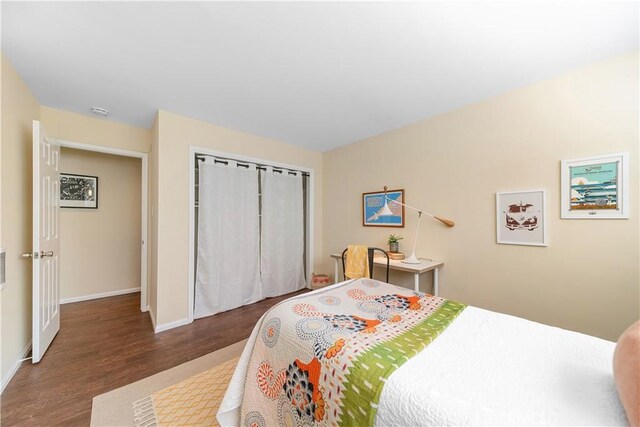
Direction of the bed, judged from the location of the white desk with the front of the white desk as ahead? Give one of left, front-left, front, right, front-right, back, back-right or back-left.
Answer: front-left

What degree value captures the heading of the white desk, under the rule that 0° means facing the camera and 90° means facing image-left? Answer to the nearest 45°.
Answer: approximately 45°

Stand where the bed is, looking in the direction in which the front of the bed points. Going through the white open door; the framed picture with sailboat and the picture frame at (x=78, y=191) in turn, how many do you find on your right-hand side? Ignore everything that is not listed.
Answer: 1

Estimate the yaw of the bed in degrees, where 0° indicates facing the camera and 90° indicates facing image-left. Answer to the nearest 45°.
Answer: approximately 135°

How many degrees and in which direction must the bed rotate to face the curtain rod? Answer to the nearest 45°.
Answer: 0° — it already faces it

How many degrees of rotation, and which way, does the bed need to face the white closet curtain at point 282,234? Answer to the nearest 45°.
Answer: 0° — it already faces it

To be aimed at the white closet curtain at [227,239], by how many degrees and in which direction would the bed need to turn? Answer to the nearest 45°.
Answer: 0° — it already faces it

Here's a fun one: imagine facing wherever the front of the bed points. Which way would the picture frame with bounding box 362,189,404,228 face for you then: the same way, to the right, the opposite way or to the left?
to the left

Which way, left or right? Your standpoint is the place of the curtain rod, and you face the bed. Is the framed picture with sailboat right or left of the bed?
left

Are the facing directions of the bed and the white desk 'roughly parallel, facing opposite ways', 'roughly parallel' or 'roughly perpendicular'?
roughly perpendicular

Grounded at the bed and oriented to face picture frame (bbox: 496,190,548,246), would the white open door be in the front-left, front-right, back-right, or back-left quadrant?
back-left
